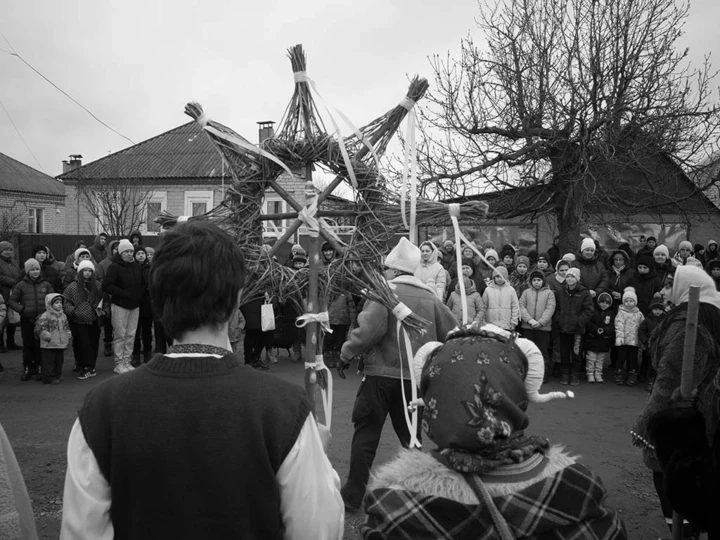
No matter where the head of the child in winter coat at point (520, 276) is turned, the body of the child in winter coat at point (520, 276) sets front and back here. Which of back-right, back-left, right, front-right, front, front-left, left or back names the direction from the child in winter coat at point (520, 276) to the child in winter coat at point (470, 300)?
front-right

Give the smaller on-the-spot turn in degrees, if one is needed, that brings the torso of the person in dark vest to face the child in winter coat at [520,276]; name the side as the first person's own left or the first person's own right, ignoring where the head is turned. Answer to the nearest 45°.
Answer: approximately 45° to the first person's own right

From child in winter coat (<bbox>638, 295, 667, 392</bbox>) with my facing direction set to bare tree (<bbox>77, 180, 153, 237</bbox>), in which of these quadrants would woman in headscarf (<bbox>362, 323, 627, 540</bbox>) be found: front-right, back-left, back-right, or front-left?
back-left

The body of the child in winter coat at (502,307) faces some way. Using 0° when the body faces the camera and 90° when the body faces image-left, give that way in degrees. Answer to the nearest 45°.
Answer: approximately 0°

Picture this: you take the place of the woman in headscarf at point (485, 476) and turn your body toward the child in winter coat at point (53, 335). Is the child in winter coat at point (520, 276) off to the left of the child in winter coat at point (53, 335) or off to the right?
right

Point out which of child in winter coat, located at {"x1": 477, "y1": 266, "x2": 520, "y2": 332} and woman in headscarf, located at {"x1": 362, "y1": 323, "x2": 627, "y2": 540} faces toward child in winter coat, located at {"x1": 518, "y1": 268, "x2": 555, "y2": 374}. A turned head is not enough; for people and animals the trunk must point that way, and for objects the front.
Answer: the woman in headscarf

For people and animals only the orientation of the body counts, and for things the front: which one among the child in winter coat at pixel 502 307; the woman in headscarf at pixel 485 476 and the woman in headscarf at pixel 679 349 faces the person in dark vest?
the child in winter coat

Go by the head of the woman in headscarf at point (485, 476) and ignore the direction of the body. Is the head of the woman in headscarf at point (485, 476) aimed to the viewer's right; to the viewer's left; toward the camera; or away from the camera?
away from the camera

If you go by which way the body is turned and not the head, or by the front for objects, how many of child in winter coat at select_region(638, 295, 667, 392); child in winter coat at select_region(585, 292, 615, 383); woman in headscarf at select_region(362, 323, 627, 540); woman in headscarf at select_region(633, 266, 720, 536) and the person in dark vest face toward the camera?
2

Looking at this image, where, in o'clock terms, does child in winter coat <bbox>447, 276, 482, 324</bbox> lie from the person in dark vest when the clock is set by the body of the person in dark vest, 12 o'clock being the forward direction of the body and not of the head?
The child in winter coat is roughly at 1 o'clock from the person in dark vest.

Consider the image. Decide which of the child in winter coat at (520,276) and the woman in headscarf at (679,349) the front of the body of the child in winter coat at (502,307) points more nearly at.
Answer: the woman in headscarf

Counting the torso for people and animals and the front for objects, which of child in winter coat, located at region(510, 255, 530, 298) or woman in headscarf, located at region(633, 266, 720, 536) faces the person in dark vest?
the child in winter coat

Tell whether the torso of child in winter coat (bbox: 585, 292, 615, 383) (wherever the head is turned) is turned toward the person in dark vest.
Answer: yes

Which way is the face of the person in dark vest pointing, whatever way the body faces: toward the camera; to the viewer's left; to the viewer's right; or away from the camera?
away from the camera
